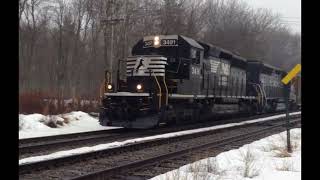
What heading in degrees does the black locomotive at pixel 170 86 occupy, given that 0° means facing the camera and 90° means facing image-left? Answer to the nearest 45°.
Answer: approximately 45°
